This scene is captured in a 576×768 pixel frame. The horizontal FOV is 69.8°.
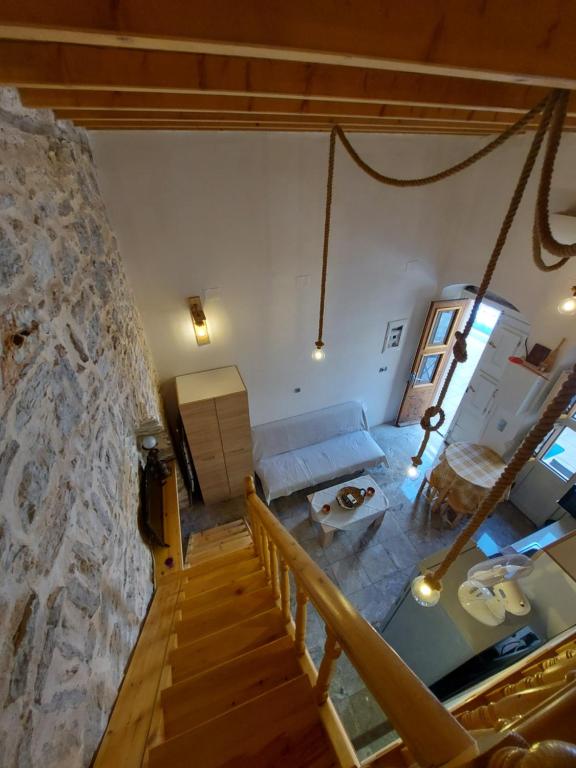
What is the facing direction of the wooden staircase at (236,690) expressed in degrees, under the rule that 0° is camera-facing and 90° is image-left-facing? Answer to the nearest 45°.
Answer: approximately 180°

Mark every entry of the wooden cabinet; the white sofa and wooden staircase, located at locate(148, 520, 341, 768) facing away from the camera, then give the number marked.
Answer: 1

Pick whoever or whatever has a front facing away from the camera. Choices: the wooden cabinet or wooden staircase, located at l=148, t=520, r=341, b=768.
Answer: the wooden staircase

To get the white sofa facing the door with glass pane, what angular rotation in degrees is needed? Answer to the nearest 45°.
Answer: approximately 45° to its left

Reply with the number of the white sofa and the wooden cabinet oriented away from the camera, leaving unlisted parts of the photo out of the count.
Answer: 0

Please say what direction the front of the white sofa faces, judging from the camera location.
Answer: facing the viewer and to the right of the viewer

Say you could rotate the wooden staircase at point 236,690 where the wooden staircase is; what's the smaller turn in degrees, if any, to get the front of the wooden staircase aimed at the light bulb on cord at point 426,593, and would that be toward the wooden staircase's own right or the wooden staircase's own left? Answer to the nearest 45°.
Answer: approximately 90° to the wooden staircase's own right

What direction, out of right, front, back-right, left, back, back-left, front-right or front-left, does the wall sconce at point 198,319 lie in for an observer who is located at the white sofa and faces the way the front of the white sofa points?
front-right

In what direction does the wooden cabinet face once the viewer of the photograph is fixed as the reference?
facing the viewer

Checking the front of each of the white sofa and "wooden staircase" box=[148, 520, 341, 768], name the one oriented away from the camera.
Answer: the wooden staircase

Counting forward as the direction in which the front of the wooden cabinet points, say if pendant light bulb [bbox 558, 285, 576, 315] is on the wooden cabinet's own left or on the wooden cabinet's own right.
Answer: on the wooden cabinet's own left
